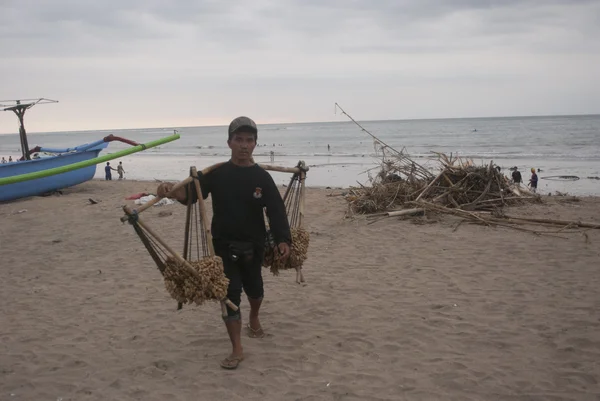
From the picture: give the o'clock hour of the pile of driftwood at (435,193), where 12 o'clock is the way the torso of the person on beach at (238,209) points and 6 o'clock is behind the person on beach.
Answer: The pile of driftwood is roughly at 7 o'clock from the person on beach.

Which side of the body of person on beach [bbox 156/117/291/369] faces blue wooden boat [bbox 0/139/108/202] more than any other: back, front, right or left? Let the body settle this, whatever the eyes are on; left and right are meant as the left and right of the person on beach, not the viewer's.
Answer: back

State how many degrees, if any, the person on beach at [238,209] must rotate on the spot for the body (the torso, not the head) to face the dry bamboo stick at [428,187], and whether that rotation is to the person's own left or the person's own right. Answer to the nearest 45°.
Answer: approximately 135° to the person's own left

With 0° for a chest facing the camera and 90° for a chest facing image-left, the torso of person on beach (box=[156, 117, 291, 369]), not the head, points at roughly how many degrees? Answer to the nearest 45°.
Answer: approximately 0°
